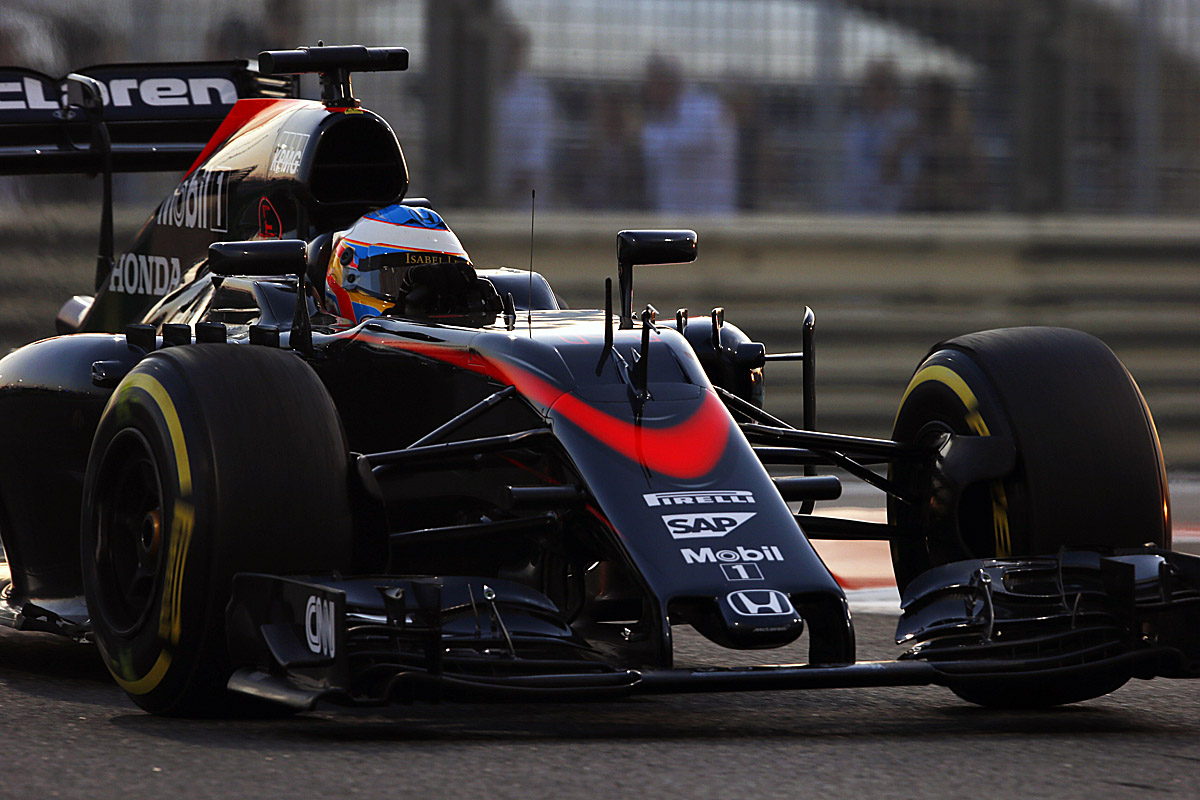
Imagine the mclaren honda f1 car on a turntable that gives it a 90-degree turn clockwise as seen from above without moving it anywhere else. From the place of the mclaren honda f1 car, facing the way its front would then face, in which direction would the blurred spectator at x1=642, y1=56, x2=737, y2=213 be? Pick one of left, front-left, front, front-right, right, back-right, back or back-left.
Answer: back-right

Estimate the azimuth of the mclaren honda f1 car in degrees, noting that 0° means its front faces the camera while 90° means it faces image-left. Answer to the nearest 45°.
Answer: approximately 315°

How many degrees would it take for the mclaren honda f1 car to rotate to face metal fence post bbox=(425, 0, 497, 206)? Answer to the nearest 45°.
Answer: approximately 135° to its left

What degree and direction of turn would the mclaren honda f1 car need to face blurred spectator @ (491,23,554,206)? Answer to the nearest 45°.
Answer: approximately 135° to its left

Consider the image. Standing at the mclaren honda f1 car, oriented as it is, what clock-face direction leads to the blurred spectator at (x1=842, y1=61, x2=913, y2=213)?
The blurred spectator is roughly at 8 o'clock from the mclaren honda f1 car.

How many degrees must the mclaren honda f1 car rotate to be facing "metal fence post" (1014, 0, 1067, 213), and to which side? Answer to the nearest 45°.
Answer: approximately 90° to its left

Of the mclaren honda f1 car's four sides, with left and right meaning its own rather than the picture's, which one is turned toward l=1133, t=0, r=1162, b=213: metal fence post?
left
